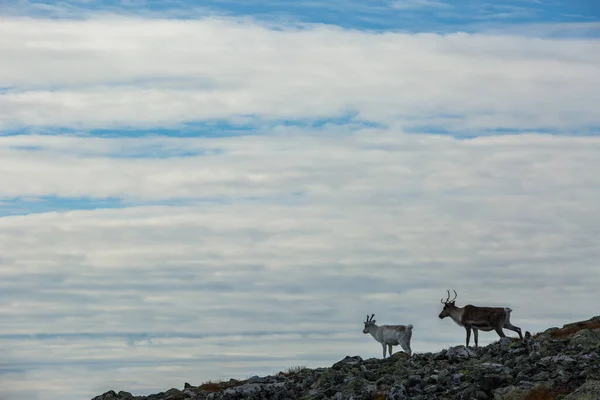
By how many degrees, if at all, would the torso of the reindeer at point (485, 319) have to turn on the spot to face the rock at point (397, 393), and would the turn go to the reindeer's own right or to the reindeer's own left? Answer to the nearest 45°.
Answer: approximately 90° to the reindeer's own left

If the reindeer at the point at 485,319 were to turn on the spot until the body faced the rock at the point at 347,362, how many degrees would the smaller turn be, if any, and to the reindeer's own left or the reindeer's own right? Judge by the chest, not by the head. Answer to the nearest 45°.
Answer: approximately 45° to the reindeer's own left

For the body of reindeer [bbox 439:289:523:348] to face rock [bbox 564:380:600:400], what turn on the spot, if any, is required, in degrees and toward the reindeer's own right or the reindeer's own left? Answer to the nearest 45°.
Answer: approximately 90° to the reindeer's own left

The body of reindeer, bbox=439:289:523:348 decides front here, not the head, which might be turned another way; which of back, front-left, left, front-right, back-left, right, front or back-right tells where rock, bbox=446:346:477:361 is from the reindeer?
left

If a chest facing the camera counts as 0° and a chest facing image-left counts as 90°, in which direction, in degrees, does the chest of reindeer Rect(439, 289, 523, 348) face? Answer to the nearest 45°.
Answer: approximately 90°
